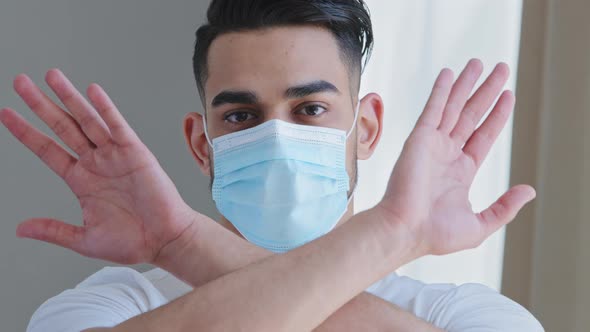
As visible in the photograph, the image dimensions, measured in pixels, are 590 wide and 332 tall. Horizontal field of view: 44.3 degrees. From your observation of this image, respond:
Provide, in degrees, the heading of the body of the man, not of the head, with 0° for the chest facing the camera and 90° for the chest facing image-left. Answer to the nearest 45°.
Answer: approximately 0°

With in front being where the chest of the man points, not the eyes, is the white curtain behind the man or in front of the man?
behind
